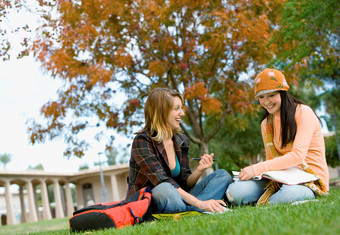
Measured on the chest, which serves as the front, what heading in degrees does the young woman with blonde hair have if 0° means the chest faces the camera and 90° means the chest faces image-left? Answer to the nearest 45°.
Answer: approximately 315°

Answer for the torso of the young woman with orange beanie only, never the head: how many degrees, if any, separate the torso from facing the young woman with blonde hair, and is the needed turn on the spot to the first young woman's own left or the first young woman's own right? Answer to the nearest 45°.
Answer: approximately 45° to the first young woman's own right

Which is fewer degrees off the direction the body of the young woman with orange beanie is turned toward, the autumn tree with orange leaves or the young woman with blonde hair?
the young woman with blonde hair

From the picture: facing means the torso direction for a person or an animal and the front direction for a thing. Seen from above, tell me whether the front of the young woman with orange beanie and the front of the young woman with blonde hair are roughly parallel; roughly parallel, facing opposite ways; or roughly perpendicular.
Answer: roughly perpendicular

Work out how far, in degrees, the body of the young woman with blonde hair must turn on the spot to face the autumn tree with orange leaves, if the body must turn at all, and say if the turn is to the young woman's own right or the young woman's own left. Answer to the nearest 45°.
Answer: approximately 135° to the young woman's own left

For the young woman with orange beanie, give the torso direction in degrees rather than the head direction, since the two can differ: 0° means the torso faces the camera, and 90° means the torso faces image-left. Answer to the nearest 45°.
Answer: approximately 45°

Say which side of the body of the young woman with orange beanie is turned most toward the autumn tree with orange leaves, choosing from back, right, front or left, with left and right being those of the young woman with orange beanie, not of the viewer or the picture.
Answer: right

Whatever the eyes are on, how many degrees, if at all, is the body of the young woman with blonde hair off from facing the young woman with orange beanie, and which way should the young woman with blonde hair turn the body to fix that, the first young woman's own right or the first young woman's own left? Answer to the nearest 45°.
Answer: approximately 45° to the first young woman's own left

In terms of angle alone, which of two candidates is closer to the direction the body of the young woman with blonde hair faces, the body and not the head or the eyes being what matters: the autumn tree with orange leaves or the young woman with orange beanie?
the young woman with orange beanie
